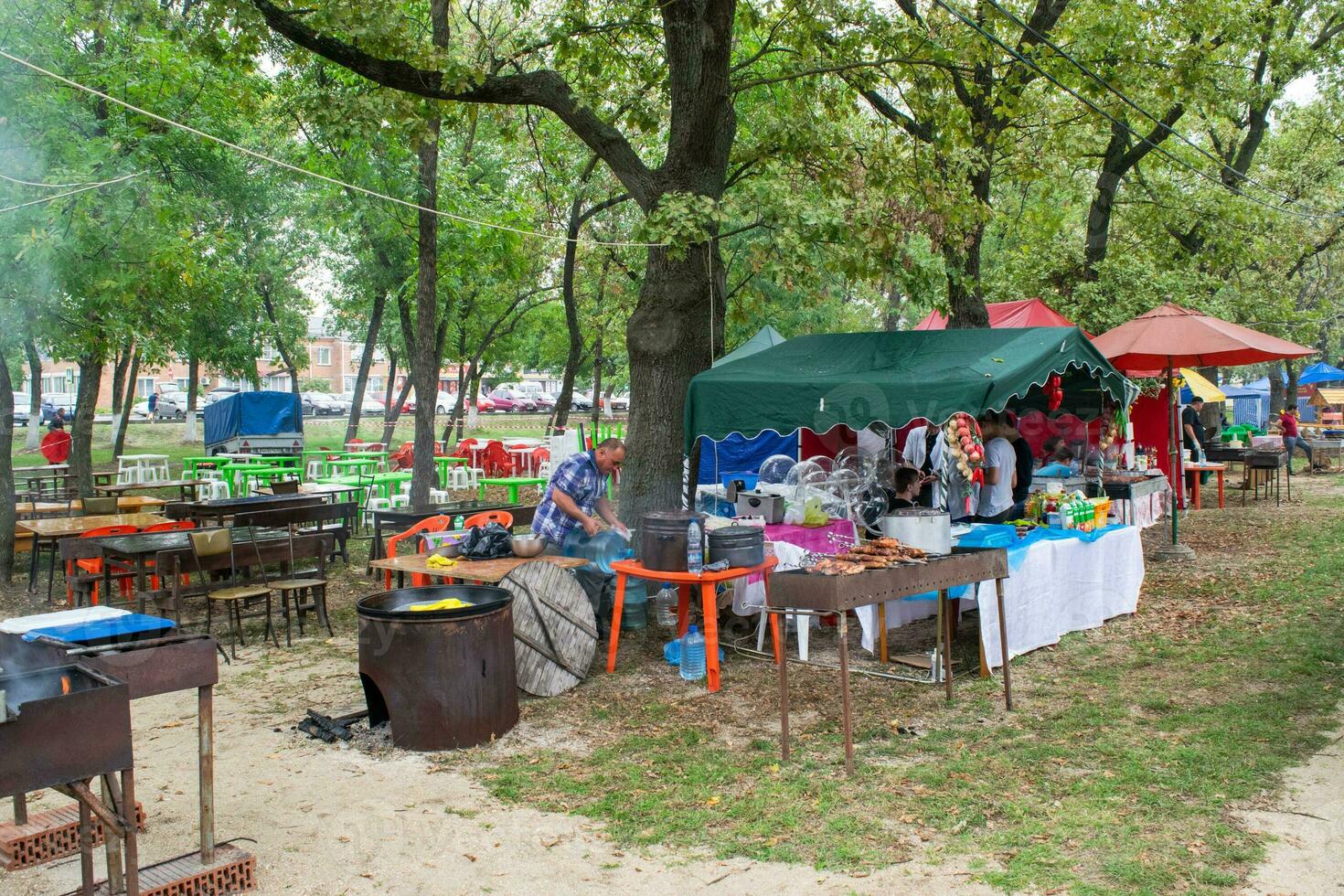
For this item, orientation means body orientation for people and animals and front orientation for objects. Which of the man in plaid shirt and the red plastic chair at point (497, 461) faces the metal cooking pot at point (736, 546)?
the man in plaid shirt

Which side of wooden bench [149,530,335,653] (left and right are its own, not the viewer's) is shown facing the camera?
back

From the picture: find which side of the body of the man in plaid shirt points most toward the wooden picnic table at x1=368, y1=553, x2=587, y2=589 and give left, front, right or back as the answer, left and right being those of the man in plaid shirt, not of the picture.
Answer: right

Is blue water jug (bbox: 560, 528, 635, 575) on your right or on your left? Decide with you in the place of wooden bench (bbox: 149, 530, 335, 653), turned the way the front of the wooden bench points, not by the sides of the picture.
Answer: on your right

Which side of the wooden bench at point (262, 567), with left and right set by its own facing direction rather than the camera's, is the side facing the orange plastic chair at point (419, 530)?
right

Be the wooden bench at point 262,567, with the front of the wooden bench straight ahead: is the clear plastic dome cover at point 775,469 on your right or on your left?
on your right

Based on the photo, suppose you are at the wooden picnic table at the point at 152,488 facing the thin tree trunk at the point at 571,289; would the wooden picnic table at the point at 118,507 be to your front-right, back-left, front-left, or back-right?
back-right

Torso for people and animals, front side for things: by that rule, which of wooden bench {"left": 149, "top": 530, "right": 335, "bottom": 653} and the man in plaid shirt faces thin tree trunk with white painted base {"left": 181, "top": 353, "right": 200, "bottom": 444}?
the wooden bench

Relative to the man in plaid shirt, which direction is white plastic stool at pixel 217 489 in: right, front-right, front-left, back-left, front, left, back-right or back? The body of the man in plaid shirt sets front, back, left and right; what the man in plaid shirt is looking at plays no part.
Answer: back

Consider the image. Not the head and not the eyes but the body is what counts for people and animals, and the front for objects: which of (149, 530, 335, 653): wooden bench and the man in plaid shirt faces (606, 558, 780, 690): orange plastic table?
the man in plaid shirt

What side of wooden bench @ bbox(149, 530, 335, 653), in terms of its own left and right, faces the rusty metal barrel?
back
